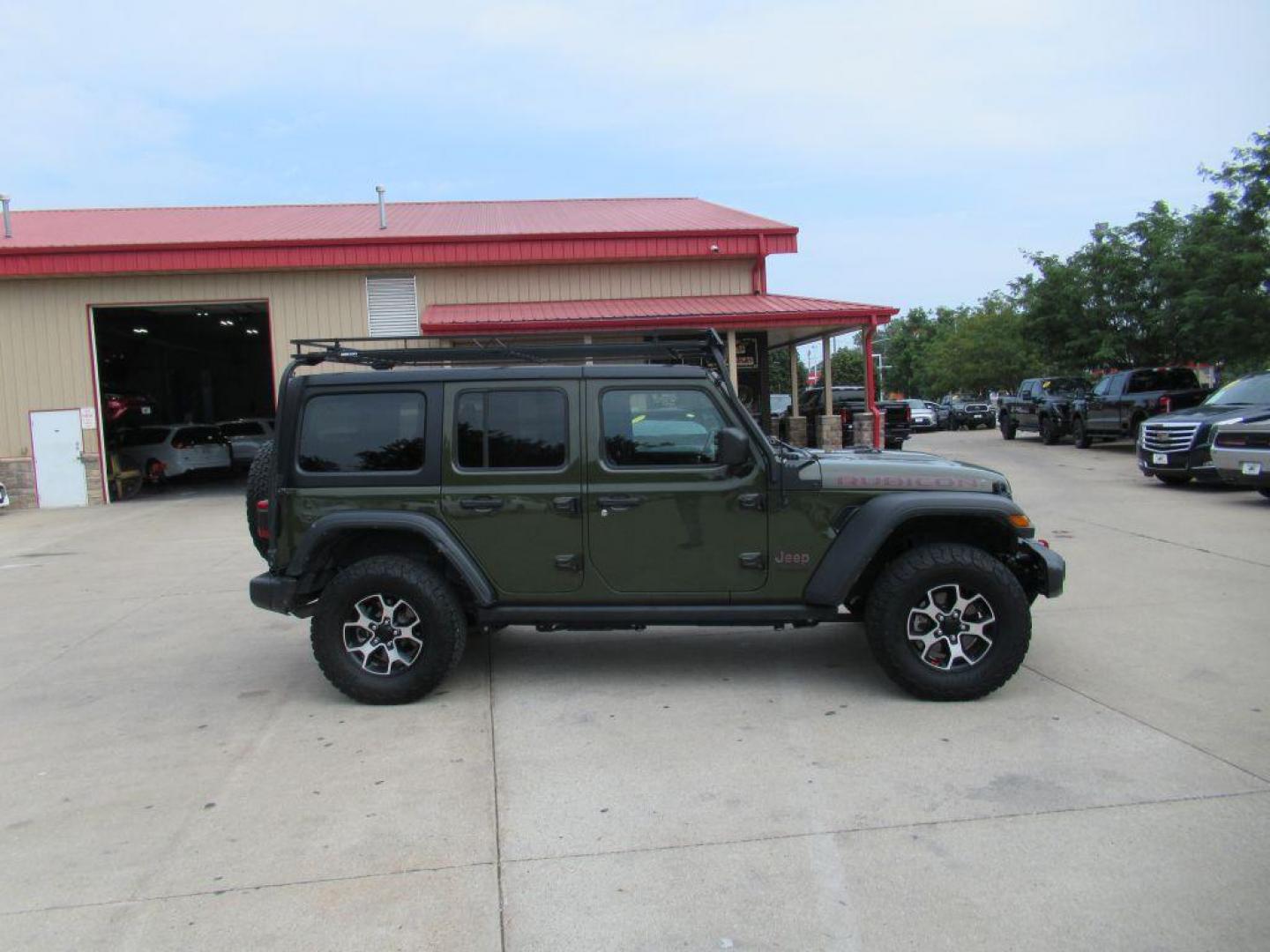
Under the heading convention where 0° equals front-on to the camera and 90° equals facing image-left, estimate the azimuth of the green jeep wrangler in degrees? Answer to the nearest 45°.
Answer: approximately 270°

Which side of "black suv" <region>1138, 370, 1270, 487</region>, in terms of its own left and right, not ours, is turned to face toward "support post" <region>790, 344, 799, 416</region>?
right

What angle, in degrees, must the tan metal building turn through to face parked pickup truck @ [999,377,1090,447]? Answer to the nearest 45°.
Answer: approximately 90° to its left

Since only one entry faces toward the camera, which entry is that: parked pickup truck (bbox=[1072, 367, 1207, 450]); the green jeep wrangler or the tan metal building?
the tan metal building

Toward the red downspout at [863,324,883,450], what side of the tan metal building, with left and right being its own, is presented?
left

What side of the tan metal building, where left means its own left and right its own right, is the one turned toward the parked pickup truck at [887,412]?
left

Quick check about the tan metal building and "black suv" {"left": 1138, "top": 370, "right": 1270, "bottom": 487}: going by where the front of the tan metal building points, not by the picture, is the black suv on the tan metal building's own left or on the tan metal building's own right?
on the tan metal building's own left

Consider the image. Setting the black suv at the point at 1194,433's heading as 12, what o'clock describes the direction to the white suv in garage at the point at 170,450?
The white suv in garage is roughly at 1 o'clock from the black suv.

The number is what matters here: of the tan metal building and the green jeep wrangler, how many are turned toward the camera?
1

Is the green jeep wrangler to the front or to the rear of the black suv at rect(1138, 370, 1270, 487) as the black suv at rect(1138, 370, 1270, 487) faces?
to the front

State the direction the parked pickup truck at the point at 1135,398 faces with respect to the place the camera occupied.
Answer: facing away from the viewer and to the left of the viewer

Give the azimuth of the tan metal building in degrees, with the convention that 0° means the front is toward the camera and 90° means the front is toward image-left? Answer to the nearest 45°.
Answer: approximately 0°

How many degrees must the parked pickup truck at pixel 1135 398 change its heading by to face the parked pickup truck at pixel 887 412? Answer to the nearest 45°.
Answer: approximately 45° to its left

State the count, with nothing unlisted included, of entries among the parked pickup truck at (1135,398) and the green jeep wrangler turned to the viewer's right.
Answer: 1

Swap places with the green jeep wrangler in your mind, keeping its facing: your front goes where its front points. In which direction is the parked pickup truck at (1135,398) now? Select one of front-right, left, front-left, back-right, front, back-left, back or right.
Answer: front-left

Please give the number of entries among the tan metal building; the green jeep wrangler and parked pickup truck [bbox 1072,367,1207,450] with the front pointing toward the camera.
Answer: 1
